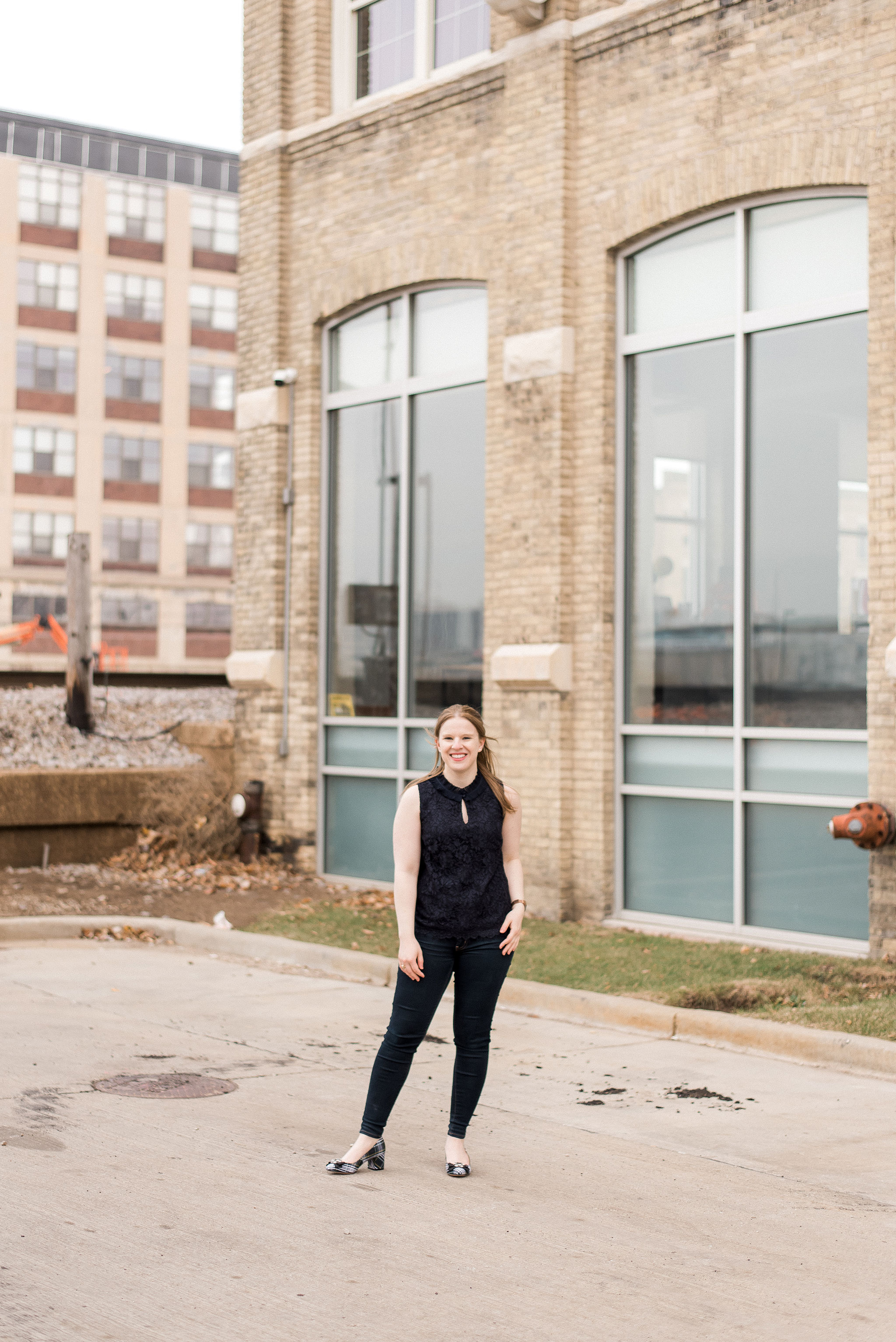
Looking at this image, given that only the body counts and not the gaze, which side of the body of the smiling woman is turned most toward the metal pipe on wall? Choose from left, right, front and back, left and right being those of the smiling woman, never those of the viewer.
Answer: back

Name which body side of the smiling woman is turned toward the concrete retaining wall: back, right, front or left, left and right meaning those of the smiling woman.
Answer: back

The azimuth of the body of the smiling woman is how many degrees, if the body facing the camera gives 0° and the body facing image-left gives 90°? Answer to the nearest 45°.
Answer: approximately 0°

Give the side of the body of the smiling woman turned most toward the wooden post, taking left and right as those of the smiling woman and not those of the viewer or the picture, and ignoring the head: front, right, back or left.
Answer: back

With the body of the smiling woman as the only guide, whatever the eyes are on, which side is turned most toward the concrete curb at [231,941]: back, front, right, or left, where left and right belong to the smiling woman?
back

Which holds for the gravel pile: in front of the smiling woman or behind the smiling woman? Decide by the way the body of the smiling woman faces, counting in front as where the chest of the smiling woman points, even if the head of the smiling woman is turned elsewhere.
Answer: behind

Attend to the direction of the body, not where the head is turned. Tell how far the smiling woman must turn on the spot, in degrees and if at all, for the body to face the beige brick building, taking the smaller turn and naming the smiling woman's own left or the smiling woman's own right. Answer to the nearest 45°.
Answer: approximately 180°

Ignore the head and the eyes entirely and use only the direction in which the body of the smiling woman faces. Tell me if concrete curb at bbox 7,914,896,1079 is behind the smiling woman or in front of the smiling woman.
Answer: behind
